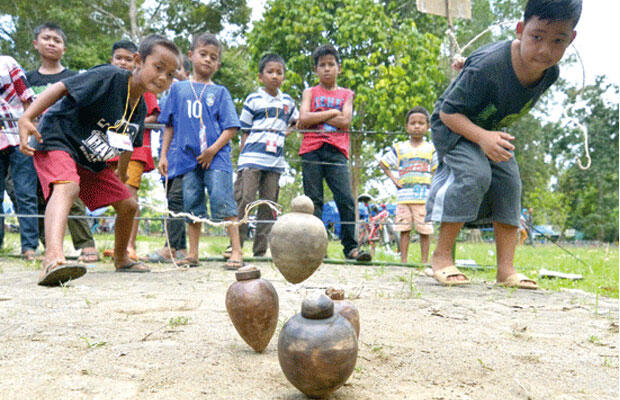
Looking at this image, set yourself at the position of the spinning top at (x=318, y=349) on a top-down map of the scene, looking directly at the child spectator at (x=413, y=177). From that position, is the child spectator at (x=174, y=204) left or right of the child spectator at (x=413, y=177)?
left

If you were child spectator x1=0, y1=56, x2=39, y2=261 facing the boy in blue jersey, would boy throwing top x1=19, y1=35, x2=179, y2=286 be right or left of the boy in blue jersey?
right

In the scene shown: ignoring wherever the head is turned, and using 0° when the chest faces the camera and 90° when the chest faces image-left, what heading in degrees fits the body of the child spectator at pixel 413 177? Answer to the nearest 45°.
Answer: approximately 0°

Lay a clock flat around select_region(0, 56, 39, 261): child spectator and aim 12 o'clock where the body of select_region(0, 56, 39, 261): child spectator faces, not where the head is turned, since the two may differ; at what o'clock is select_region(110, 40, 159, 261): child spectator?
select_region(110, 40, 159, 261): child spectator is roughly at 10 o'clock from select_region(0, 56, 39, 261): child spectator.
